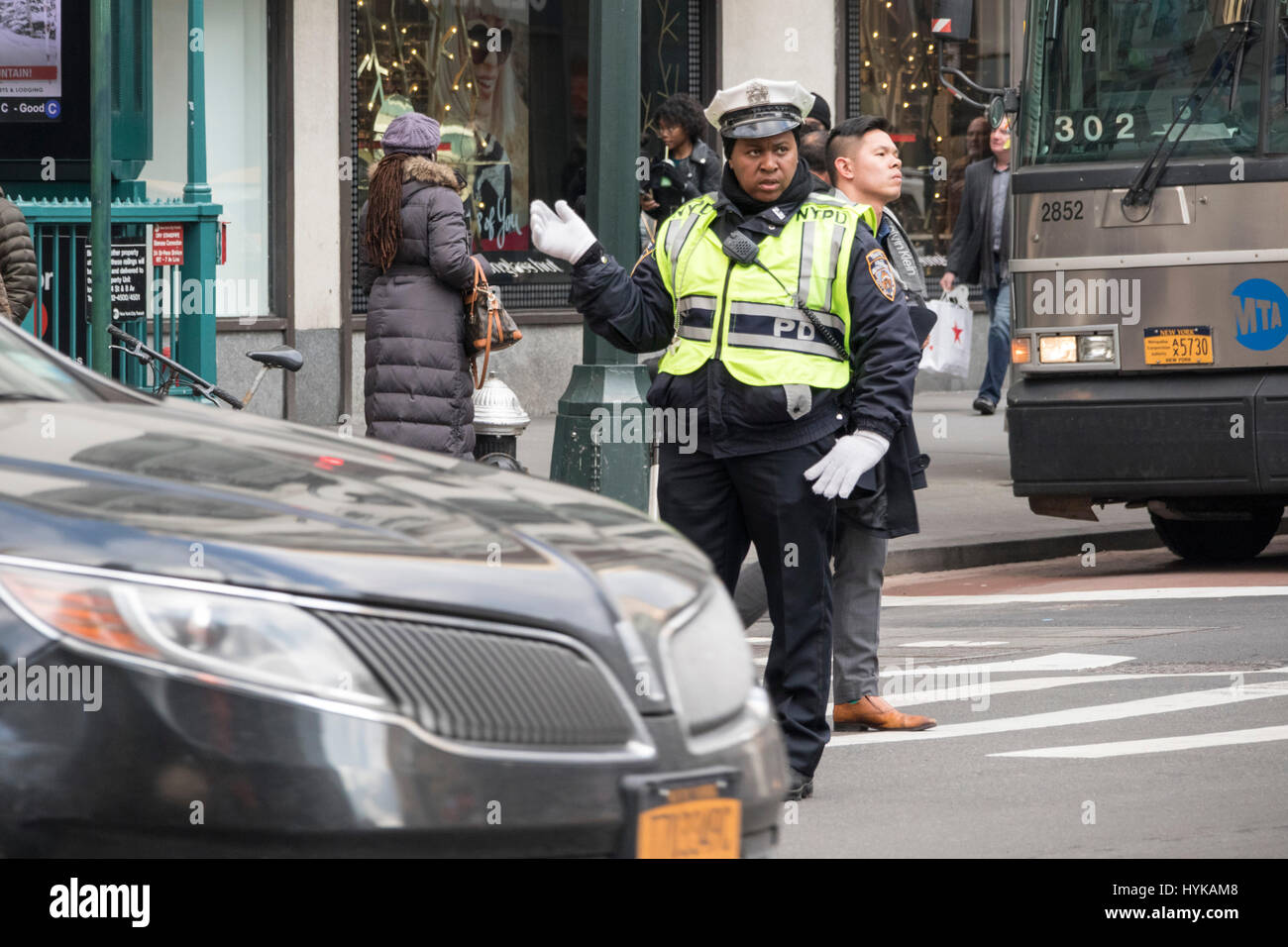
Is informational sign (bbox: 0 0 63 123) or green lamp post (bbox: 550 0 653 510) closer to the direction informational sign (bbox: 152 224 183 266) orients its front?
the green lamp post

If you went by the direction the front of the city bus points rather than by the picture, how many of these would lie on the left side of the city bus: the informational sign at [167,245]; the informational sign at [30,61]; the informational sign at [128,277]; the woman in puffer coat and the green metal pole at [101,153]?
0

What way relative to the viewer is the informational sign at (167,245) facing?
toward the camera

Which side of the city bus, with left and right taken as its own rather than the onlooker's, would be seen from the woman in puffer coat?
right

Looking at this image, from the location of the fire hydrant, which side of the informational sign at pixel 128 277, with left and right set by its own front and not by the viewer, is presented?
left

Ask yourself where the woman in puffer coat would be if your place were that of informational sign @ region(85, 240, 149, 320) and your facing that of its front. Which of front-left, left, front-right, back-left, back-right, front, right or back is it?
front-left

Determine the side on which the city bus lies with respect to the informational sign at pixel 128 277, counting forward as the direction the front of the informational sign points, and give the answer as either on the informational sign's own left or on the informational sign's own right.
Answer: on the informational sign's own left

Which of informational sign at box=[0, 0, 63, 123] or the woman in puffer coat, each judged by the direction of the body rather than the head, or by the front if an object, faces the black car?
the informational sign

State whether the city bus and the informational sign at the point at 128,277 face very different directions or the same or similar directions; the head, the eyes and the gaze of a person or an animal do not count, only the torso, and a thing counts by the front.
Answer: same or similar directions

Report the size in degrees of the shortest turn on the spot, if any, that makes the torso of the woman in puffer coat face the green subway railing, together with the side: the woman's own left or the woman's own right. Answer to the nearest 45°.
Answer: approximately 90° to the woman's own left

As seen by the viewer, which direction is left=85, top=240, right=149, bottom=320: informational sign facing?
toward the camera

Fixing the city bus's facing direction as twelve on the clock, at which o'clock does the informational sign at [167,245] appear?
The informational sign is roughly at 3 o'clock from the city bus.

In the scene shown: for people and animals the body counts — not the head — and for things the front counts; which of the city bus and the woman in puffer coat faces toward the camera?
the city bus

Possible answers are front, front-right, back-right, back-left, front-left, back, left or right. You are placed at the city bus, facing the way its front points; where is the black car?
front

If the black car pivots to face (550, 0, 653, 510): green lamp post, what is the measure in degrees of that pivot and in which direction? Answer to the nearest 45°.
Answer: approximately 135° to its left

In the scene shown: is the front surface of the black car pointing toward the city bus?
no

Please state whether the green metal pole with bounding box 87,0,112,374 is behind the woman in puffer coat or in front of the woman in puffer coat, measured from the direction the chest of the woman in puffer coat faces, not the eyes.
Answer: behind

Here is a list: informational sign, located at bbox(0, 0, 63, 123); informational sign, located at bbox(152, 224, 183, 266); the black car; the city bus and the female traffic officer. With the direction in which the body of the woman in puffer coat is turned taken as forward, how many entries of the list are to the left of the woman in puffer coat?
2

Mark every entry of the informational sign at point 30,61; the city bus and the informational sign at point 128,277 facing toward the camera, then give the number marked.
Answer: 3
